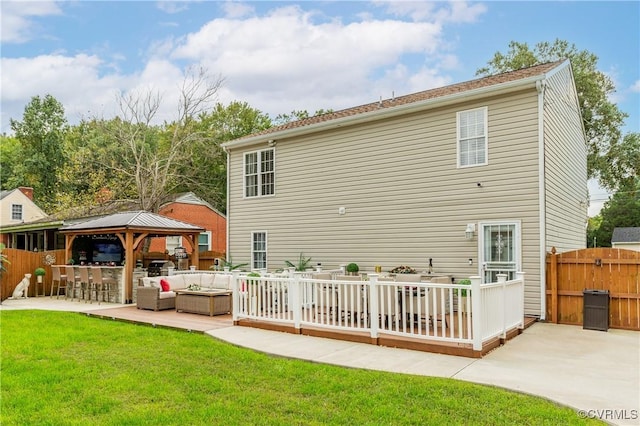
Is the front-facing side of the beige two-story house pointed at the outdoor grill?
no

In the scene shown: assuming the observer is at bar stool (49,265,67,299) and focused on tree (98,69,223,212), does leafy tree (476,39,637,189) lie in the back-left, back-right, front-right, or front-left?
front-right

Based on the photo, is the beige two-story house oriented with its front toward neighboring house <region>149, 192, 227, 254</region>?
no

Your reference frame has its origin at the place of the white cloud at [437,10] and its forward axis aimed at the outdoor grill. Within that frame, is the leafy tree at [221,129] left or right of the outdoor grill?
right

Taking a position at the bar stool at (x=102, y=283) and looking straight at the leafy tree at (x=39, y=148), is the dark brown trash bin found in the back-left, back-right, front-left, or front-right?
back-right

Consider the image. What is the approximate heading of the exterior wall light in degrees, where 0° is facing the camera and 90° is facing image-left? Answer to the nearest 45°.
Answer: approximately 45°
